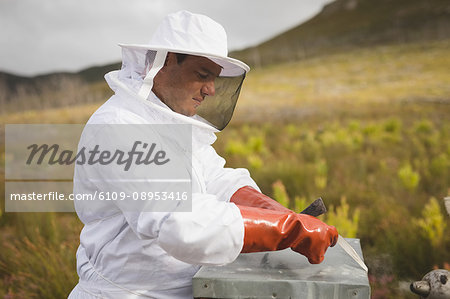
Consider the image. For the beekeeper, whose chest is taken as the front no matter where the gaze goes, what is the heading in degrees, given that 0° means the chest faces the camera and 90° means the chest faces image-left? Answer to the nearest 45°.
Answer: approximately 270°
